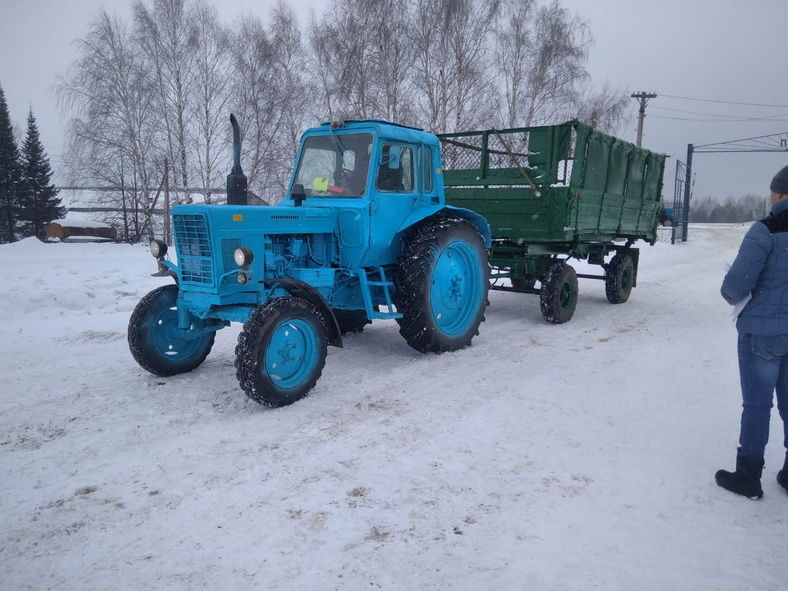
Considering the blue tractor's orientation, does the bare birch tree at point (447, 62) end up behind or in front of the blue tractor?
behind

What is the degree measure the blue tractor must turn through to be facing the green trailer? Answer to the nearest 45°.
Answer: approximately 180°

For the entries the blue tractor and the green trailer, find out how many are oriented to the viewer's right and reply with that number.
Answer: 0

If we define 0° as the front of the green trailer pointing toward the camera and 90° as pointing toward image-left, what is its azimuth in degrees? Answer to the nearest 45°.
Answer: approximately 45°

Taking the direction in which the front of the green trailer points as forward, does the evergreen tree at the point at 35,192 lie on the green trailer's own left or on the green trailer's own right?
on the green trailer's own right

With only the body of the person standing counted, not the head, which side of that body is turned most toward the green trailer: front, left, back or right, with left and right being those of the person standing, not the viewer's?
front

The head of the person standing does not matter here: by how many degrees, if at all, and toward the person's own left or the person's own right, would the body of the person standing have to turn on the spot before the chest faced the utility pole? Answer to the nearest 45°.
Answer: approximately 45° to the person's own right

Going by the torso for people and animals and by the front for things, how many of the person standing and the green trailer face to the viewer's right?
0

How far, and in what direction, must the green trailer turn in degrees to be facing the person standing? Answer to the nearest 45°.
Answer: approximately 45° to its left

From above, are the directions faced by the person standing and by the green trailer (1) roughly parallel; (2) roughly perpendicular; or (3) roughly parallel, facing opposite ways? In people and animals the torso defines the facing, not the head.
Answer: roughly perpendicular

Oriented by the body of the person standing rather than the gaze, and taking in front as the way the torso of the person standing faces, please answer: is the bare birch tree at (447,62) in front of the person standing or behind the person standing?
in front

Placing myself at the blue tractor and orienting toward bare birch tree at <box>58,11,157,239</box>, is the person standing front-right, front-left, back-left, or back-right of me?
back-right

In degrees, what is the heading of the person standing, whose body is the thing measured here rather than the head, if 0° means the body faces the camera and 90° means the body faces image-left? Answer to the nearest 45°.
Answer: approximately 135°

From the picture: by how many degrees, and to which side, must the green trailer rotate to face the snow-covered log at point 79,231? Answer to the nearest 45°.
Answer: approximately 90° to its right

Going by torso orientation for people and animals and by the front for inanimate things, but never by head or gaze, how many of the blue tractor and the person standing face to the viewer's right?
0

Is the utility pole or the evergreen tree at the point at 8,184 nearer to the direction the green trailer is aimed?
the evergreen tree
